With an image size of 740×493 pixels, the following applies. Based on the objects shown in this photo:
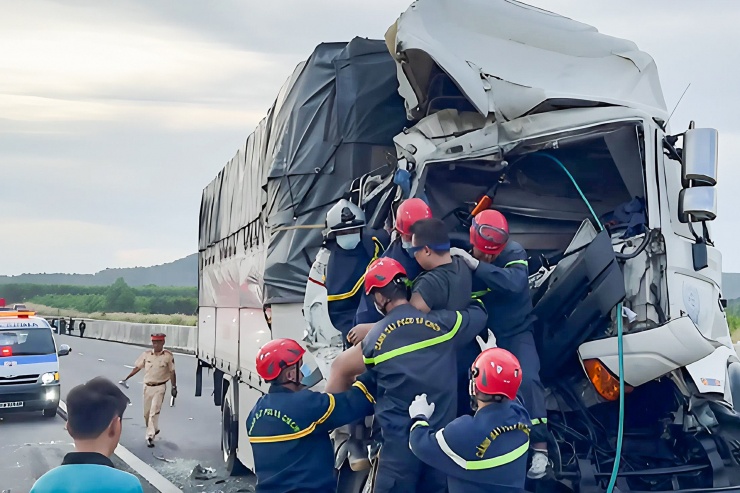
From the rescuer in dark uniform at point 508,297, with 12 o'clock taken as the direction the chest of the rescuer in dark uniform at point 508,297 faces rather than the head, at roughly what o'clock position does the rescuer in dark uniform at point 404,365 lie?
the rescuer in dark uniform at point 404,365 is roughly at 12 o'clock from the rescuer in dark uniform at point 508,297.

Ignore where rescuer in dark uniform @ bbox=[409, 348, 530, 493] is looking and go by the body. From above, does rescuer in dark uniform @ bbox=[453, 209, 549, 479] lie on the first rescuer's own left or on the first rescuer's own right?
on the first rescuer's own right

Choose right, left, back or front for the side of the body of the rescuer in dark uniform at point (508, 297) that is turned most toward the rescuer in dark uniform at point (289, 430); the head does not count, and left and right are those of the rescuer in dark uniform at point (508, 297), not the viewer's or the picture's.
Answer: front

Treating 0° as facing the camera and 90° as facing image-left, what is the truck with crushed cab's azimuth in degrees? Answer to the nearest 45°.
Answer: approximately 315°

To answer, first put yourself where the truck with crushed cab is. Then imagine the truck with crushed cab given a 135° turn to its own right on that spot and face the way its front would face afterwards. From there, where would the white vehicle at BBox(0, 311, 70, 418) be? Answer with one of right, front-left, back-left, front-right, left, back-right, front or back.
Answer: front-right

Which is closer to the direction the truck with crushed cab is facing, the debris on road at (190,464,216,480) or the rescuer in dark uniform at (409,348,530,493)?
the rescuer in dark uniform

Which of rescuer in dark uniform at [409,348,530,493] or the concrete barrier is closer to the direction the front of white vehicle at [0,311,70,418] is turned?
the rescuer in dark uniform

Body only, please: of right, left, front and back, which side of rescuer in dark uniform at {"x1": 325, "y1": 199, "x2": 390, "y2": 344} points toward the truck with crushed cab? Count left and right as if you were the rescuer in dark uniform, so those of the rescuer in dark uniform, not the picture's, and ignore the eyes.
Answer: back

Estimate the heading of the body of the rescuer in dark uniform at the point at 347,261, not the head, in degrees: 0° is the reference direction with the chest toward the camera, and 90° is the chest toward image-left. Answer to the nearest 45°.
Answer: approximately 0°

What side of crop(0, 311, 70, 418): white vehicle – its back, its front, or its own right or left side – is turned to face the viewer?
front

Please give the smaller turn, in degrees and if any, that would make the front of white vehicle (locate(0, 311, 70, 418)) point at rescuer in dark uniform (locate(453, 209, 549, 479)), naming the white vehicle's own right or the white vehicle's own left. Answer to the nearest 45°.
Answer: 0° — it already faces them

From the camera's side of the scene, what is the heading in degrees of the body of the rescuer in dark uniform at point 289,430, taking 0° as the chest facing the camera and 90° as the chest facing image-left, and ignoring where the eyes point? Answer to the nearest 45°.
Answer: approximately 225°

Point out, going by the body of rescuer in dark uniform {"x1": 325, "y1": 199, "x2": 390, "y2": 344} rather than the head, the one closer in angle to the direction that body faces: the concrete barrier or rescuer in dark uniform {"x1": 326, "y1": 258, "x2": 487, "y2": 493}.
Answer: the rescuer in dark uniform

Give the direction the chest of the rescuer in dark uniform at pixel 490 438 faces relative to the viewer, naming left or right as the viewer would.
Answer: facing away from the viewer and to the left of the viewer

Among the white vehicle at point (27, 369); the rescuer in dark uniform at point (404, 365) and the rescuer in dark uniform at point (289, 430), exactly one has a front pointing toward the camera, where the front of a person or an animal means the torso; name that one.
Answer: the white vehicle
